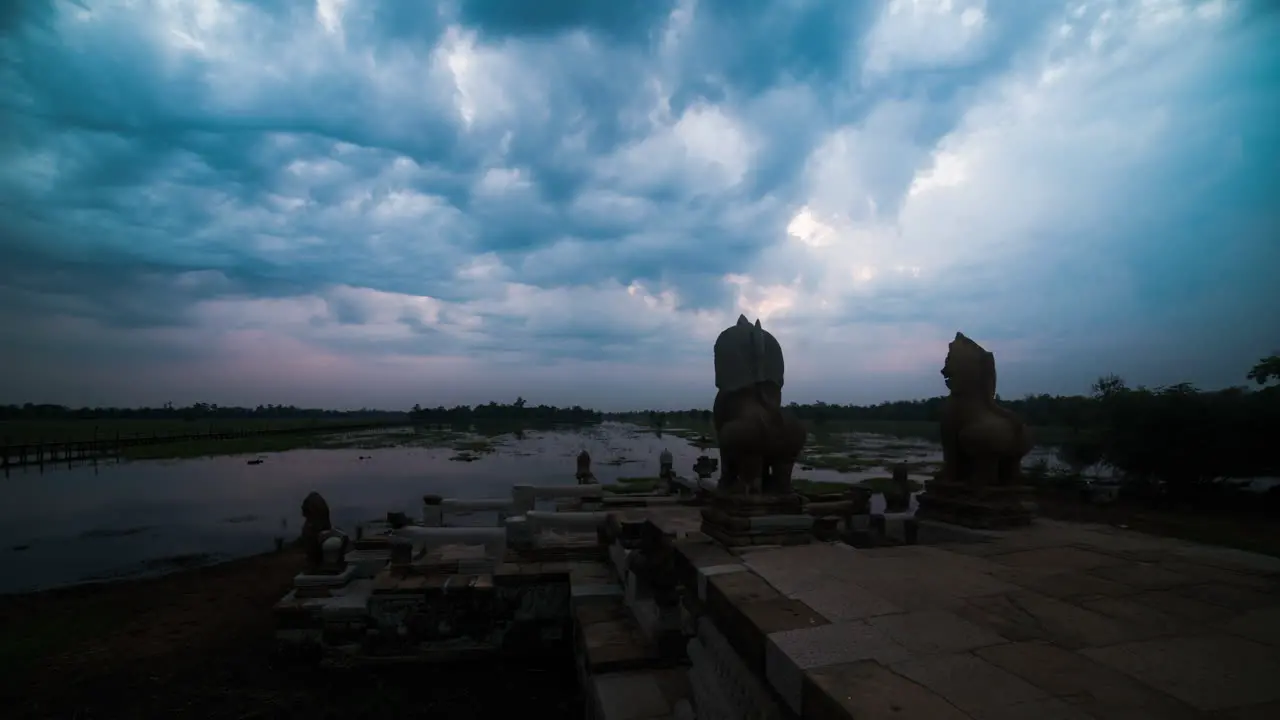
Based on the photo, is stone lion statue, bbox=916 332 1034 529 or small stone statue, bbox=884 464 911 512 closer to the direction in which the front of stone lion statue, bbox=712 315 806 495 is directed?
the small stone statue

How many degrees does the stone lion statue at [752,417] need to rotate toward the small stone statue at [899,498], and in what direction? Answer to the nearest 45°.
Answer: approximately 90° to its right

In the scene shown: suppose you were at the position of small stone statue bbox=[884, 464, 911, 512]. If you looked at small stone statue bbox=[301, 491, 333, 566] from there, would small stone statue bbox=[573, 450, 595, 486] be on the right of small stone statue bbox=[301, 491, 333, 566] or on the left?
right

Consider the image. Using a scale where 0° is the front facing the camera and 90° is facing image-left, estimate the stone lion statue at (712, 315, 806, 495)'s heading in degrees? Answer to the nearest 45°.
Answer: approximately 135°

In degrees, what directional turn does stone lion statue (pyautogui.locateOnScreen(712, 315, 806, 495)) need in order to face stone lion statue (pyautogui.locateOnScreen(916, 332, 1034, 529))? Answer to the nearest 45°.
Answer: approximately 90° to its right

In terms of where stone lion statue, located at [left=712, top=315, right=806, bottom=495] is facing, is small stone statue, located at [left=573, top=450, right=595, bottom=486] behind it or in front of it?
in front
